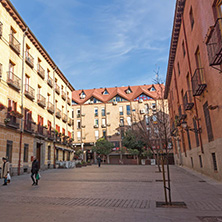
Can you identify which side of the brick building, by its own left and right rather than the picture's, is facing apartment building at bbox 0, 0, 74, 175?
front

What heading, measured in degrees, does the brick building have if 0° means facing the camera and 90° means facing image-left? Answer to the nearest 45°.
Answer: approximately 90°
